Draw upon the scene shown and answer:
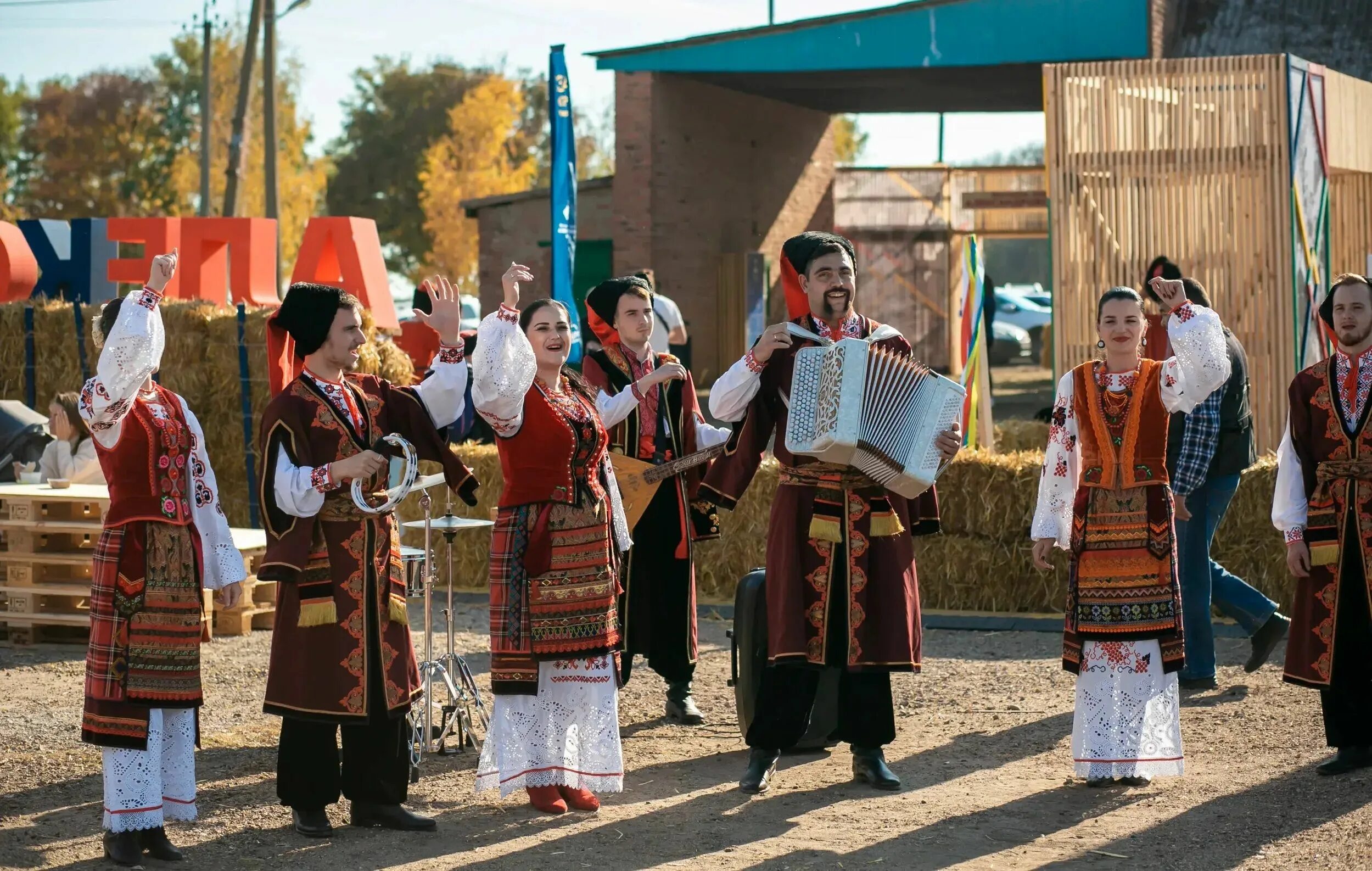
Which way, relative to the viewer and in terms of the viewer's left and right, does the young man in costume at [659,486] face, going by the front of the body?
facing the viewer and to the right of the viewer

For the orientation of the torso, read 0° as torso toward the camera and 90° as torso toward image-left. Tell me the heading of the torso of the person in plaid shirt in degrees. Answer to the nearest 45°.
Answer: approximately 90°

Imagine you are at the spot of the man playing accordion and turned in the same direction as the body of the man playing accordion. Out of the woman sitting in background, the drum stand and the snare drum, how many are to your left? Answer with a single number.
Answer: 0

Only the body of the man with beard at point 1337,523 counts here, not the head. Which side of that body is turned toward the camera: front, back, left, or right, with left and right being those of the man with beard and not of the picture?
front

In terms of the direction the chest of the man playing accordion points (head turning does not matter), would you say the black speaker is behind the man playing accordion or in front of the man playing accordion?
behind

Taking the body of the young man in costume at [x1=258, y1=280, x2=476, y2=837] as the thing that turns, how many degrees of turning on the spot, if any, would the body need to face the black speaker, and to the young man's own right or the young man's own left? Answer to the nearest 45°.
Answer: approximately 90° to the young man's own left

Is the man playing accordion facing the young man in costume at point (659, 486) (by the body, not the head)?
no

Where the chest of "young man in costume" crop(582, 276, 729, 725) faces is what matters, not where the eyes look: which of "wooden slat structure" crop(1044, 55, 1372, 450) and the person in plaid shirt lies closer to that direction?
the person in plaid shirt

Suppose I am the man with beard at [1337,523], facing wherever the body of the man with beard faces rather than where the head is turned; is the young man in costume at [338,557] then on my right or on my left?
on my right

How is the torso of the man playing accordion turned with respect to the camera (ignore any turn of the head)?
toward the camera

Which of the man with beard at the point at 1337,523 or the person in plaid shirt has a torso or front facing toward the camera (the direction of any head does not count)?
the man with beard

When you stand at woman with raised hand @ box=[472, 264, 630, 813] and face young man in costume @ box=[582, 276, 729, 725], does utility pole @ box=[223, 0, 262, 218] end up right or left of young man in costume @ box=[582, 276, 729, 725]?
left

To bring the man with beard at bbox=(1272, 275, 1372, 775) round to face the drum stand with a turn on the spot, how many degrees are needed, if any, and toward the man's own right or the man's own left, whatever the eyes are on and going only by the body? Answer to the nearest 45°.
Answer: approximately 90° to the man's own right

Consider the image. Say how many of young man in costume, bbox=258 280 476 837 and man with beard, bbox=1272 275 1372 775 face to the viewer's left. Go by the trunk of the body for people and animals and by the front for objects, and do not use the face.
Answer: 0
